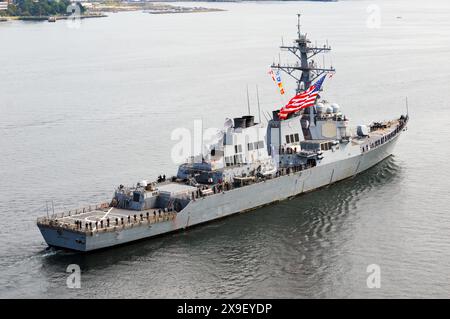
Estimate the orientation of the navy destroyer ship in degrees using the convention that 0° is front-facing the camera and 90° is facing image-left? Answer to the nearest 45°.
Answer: approximately 225°
